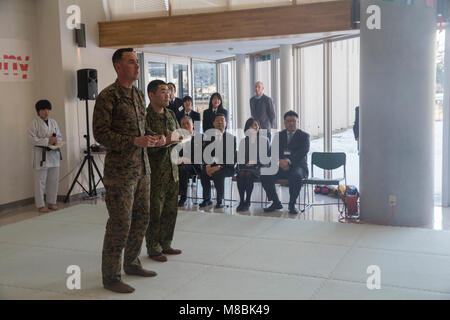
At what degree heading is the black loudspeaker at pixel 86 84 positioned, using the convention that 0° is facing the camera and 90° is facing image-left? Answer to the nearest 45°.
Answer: approximately 315°

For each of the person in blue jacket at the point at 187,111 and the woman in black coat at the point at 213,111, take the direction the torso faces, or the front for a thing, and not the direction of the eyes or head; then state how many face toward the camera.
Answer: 2

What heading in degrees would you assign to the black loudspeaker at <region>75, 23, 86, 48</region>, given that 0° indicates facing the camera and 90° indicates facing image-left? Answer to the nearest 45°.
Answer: approximately 315°

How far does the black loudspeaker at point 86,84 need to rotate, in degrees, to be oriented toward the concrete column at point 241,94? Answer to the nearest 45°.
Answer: approximately 90° to its left

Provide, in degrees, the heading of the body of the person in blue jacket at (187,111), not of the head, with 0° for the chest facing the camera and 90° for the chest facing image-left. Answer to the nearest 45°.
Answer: approximately 0°

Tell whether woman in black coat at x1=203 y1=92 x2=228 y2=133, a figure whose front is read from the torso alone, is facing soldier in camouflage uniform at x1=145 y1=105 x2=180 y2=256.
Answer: yes
